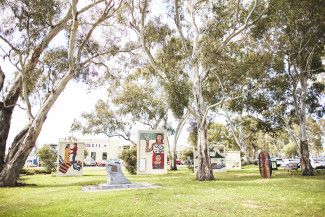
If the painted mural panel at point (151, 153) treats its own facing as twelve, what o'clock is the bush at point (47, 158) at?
The bush is roughly at 4 o'clock from the painted mural panel.

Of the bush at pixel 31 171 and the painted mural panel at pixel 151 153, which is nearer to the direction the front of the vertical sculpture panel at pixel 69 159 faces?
the painted mural panel

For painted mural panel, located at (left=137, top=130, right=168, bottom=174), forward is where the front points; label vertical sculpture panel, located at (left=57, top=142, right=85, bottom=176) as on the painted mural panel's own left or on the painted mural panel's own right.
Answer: on the painted mural panel's own right

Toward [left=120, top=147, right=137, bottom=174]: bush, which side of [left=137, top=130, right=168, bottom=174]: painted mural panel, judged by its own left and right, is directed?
right

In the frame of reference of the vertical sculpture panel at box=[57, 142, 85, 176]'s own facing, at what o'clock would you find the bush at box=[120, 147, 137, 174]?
The bush is roughly at 9 o'clock from the vertical sculpture panel.

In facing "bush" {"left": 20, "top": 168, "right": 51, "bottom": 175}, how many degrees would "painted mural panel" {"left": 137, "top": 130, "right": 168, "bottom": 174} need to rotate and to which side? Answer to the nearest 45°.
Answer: approximately 90° to its right

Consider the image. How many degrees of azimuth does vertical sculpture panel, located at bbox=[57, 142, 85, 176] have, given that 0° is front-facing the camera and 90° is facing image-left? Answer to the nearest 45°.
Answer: approximately 0°

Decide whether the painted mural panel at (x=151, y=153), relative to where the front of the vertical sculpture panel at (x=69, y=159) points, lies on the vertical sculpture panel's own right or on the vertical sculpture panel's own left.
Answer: on the vertical sculpture panel's own left

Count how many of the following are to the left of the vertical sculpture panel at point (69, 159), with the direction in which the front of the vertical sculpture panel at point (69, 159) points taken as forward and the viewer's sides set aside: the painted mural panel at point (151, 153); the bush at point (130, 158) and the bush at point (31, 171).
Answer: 2

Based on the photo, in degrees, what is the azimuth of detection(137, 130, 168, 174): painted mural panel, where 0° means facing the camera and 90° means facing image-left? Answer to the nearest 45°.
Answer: approximately 0°

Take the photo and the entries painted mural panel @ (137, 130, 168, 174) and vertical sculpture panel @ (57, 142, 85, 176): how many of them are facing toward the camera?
2
